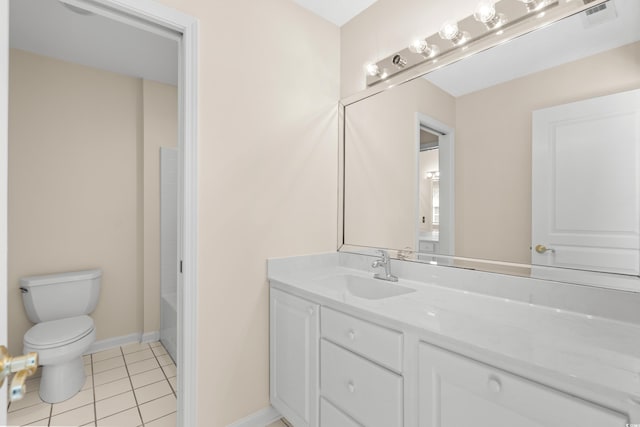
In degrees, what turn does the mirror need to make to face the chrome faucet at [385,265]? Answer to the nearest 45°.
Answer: approximately 45° to its right

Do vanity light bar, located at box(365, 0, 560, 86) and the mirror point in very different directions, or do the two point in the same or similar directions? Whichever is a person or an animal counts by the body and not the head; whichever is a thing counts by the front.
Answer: same or similar directions

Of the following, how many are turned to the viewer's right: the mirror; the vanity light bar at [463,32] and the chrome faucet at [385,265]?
0

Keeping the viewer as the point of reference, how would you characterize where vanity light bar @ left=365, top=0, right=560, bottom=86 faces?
facing the viewer and to the left of the viewer

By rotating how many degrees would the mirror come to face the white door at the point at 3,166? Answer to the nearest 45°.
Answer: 0° — it already faces it

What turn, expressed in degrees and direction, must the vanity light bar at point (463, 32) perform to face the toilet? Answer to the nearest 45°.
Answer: approximately 45° to its right

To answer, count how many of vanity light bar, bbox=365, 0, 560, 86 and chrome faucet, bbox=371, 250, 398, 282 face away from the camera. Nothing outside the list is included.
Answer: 0

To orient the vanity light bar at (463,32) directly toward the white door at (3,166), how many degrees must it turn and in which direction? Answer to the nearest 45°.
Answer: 0° — it already faces it

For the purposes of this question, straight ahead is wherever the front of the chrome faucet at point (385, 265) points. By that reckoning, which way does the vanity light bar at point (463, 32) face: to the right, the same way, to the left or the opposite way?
the same way

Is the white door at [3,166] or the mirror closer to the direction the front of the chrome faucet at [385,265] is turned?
the white door

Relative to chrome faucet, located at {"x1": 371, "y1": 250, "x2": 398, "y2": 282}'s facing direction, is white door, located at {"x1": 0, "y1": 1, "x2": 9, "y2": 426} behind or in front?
in front

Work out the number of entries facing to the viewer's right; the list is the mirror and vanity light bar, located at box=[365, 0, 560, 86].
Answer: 0

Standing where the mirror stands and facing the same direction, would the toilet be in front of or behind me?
in front

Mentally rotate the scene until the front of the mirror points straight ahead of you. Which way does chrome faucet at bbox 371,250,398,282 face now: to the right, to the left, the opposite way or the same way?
the same way
